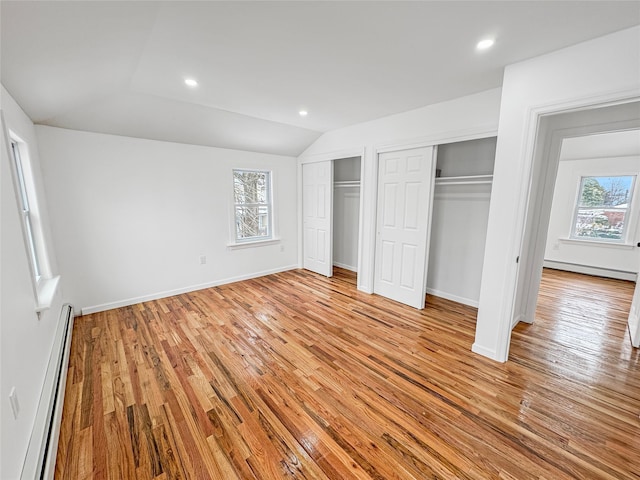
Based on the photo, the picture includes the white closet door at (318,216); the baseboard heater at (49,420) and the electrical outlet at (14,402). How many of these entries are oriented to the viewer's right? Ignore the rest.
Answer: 2

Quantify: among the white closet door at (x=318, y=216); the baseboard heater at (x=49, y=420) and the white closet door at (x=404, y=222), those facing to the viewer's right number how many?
1

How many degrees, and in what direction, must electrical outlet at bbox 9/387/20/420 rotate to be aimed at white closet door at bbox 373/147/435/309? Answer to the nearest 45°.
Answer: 0° — it already faces it

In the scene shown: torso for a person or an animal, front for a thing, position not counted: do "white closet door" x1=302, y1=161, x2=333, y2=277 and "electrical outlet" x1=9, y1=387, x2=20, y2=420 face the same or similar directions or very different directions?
very different directions

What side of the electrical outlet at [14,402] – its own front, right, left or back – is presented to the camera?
right

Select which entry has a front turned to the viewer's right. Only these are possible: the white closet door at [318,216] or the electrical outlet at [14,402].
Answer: the electrical outlet

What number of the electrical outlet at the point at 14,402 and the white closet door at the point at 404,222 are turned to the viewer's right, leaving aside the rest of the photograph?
1

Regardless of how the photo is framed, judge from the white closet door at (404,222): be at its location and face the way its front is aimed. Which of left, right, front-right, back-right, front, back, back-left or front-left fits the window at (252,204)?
front-right

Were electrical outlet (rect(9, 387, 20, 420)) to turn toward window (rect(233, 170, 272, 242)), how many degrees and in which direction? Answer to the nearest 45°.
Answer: approximately 45° to its left

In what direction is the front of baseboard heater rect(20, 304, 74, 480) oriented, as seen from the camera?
facing to the right of the viewer

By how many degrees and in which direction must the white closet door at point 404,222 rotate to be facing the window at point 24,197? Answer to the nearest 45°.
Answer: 0° — it already faces it
